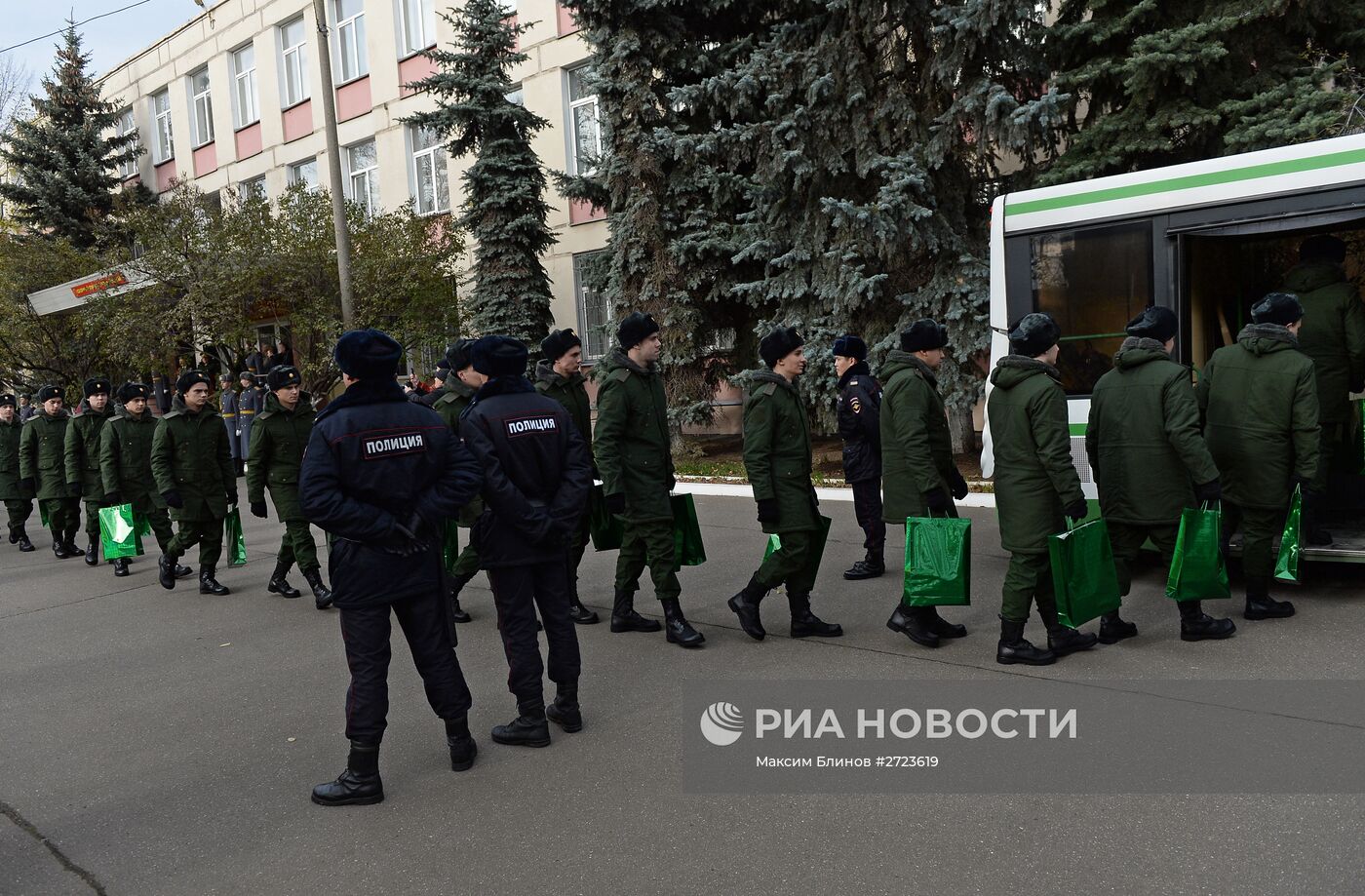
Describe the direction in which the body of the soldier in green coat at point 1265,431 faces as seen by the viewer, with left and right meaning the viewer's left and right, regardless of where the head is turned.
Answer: facing away from the viewer and to the right of the viewer

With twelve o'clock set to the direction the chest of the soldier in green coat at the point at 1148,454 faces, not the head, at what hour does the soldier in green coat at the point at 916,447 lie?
the soldier in green coat at the point at 916,447 is roughly at 7 o'clock from the soldier in green coat at the point at 1148,454.

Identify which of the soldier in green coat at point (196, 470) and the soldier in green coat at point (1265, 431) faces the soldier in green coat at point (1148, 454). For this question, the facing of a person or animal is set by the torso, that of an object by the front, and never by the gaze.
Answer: the soldier in green coat at point (196, 470)

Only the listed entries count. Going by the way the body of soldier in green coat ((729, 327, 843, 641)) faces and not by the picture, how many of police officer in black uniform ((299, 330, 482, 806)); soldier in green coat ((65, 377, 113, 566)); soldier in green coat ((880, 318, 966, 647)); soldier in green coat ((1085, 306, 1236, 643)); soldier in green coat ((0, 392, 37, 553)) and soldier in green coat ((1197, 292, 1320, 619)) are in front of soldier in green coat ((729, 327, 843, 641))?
3

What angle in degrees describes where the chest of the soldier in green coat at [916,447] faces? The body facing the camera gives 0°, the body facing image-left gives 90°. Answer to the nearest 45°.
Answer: approximately 270°

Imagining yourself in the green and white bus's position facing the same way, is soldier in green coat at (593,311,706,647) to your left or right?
on your right

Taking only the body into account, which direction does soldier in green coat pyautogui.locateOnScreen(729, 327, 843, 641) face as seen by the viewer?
to the viewer's right

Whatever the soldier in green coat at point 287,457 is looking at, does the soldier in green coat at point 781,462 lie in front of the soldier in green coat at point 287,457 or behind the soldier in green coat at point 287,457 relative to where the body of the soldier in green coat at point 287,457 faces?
in front

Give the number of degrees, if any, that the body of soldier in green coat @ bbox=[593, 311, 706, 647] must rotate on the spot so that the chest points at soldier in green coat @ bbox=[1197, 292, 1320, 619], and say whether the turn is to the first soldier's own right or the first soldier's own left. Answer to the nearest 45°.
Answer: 0° — they already face them

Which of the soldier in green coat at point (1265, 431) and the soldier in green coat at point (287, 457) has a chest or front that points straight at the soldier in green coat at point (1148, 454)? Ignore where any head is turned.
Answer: the soldier in green coat at point (287, 457)

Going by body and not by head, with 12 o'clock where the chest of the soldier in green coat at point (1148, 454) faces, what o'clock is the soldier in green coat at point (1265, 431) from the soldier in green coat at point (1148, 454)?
the soldier in green coat at point (1265, 431) is roughly at 12 o'clock from the soldier in green coat at point (1148, 454).

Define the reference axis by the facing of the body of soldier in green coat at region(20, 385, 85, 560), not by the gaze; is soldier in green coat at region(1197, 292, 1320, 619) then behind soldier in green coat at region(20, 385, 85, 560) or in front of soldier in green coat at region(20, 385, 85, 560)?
in front

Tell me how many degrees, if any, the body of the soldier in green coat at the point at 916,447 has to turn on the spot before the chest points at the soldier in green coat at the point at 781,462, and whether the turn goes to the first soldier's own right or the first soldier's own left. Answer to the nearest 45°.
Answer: approximately 180°

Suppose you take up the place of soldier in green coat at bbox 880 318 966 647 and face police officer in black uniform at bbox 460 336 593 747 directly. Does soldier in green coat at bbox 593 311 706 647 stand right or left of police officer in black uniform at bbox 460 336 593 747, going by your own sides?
right

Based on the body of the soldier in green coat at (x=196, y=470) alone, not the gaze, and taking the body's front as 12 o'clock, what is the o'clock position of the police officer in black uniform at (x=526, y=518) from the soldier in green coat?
The police officer in black uniform is roughly at 1 o'clock from the soldier in green coat.

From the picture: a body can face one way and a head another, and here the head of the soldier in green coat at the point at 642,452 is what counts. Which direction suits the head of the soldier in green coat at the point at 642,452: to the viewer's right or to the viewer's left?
to the viewer's right
